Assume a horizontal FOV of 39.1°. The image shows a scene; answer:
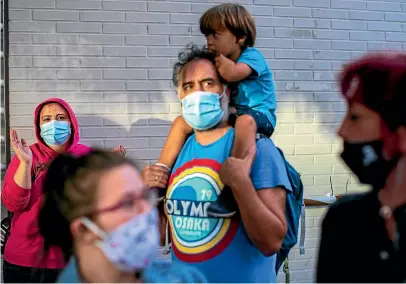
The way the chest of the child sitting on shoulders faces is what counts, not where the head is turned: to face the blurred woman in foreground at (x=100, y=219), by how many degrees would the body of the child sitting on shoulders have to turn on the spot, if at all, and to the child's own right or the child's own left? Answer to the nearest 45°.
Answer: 0° — they already face them

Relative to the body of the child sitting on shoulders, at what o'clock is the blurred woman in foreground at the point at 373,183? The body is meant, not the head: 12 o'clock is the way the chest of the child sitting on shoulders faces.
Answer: The blurred woman in foreground is roughly at 10 o'clock from the child sitting on shoulders.

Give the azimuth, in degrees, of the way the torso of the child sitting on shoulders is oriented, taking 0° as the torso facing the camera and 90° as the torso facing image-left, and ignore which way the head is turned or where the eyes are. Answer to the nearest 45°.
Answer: approximately 45°

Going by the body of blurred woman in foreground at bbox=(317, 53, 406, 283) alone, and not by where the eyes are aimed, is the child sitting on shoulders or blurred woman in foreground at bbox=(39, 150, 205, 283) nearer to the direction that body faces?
the blurred woman in foreground

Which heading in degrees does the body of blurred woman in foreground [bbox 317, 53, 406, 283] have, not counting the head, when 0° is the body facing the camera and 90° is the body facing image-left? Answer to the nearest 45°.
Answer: approximately 45°

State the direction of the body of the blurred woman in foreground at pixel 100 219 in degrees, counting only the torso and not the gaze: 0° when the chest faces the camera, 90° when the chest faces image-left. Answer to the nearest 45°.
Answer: approximately 315°
